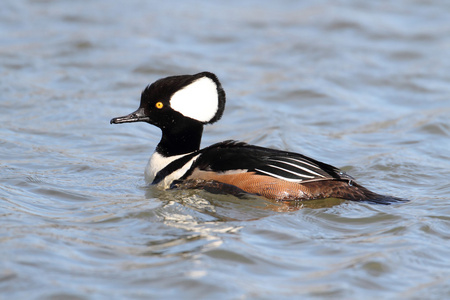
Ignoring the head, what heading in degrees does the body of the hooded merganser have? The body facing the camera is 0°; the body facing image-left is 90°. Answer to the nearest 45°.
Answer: approximately 90°
